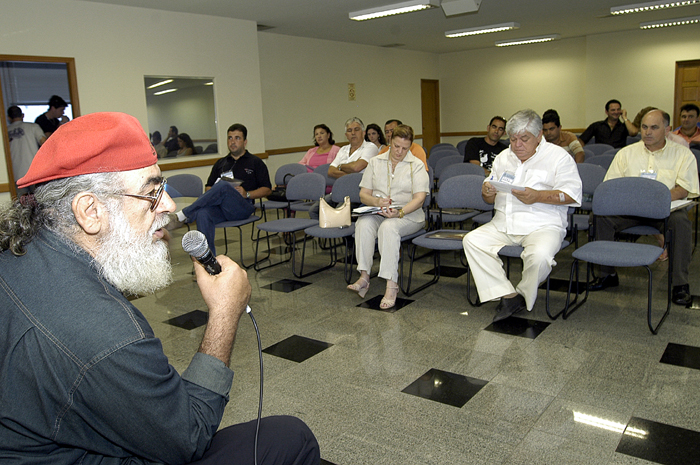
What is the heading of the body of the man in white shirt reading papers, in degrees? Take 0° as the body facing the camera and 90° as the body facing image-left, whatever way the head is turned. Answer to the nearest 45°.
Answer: approximately 45°

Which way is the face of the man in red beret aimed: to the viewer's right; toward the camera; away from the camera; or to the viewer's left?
to the viewer's right

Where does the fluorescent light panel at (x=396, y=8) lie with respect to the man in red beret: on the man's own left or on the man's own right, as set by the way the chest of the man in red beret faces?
on the man's own left

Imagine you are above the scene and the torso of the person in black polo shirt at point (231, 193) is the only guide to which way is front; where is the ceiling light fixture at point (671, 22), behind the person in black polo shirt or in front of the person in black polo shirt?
behind

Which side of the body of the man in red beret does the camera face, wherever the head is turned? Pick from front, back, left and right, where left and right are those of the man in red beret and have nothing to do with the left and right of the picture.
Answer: right

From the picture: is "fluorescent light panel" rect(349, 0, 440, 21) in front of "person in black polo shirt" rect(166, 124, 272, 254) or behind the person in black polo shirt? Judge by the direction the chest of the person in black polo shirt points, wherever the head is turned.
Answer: behind

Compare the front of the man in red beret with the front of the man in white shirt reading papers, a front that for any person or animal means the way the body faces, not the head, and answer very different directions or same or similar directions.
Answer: very different directions

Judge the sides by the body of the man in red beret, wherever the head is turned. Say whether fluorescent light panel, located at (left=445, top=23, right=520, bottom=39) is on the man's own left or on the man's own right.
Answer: on the man's own left
